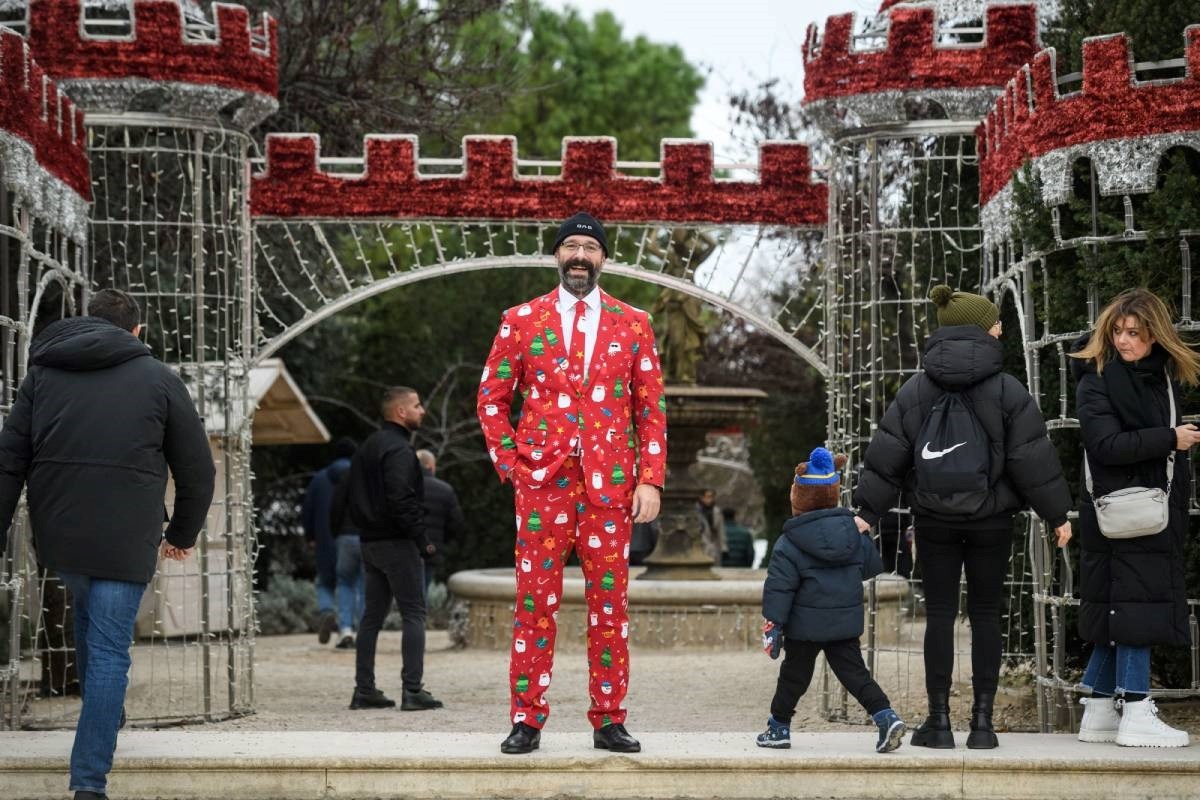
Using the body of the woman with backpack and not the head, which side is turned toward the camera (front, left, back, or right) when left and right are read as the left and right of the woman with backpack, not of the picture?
back

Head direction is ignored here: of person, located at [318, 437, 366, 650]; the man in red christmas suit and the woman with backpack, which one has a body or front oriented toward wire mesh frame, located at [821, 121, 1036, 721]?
the woman with backpack

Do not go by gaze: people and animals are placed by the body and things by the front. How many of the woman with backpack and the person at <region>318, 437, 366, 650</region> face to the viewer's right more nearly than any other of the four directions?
0

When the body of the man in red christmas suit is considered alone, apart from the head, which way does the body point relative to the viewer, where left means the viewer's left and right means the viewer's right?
facing the viewer

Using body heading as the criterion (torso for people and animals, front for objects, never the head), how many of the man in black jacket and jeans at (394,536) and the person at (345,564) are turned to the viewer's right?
1

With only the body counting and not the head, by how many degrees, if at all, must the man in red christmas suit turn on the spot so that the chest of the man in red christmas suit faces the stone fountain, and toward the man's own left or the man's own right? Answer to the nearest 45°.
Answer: approximately 180°

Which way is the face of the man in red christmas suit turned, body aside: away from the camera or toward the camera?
toward the camera

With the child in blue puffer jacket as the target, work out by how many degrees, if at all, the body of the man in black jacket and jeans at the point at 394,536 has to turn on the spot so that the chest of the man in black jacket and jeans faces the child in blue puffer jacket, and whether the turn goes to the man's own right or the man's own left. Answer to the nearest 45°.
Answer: approximately 45° to the man's own right

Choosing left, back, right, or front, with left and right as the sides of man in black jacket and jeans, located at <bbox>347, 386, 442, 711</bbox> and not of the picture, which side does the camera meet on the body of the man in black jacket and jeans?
right

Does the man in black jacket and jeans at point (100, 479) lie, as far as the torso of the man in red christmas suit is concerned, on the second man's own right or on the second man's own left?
on the second man's own right

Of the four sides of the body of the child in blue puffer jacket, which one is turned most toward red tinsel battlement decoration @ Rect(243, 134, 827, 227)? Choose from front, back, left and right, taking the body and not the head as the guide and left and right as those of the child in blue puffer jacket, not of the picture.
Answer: front

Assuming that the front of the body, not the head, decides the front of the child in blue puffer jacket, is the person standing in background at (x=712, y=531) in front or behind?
in front

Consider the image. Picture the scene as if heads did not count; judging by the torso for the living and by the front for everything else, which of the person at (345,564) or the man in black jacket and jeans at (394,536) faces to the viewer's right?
the man in black jacket and jeans

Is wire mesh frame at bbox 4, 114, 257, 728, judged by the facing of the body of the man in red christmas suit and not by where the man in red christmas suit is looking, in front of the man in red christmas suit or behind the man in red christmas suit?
behind

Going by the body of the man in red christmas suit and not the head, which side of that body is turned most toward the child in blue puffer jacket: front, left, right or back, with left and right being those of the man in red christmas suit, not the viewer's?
left

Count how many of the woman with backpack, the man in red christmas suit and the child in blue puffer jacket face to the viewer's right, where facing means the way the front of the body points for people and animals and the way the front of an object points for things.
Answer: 0

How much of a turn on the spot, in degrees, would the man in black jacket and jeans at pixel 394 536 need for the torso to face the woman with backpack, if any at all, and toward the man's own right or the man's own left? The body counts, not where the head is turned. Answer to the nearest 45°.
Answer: approximately 45° to the man's own right

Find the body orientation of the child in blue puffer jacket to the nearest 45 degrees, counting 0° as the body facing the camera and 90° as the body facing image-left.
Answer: approximately 135°
